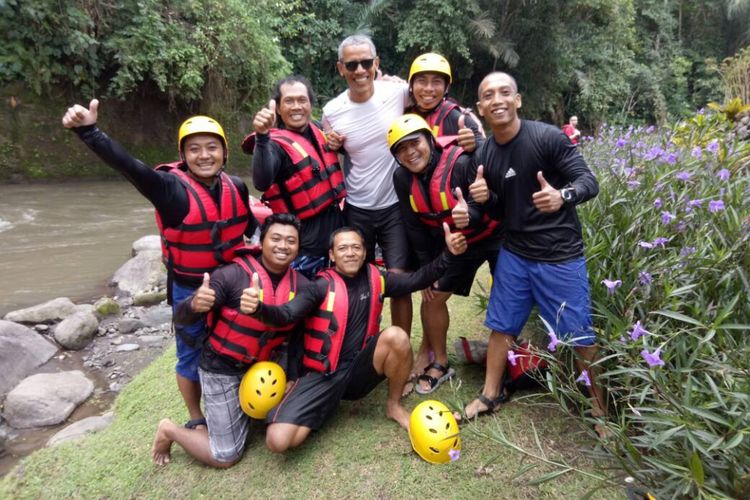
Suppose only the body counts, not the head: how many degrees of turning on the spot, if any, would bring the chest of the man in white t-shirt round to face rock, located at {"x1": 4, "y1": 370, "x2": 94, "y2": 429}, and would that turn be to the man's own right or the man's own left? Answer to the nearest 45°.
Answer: approximately 90° to the man's own right

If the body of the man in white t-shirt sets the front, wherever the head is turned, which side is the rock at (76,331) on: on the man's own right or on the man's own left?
on the man's own right

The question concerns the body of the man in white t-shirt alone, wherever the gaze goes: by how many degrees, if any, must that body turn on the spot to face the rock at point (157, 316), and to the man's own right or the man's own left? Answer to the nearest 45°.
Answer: approximately 135° to the man's own right

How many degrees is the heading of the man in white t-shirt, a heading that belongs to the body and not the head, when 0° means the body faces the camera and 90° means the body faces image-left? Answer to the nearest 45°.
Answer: approximately 0°

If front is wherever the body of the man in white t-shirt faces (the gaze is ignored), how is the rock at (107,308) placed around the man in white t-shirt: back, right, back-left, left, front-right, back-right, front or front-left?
back-right

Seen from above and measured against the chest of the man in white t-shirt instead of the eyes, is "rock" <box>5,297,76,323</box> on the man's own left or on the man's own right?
on the man's own right

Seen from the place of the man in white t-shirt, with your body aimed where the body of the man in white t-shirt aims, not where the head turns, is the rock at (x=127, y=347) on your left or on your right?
on your right

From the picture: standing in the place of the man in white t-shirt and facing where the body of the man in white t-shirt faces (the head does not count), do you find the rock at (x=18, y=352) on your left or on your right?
on your right

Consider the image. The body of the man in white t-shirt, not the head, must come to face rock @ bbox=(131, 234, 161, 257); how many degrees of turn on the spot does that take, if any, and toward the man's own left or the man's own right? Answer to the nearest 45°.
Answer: approximately 135° to the man's own right
